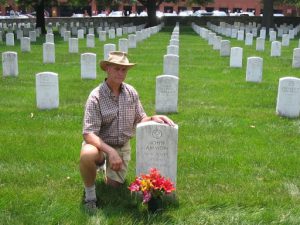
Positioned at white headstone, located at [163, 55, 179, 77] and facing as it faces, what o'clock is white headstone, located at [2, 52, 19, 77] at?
white headstone, located at [2, 52, 19, 77] is roughly at 3 o'clock from white headstone, located at [163, 55, 179, 77].

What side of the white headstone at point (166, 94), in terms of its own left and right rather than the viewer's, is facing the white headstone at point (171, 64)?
back

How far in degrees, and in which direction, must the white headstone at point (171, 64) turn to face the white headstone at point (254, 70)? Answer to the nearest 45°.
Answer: approximately 90° to its left

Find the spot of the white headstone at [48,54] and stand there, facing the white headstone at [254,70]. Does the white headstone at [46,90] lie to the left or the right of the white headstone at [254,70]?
right

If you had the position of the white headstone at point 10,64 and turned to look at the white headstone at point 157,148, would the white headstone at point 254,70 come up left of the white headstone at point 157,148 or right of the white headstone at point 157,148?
left

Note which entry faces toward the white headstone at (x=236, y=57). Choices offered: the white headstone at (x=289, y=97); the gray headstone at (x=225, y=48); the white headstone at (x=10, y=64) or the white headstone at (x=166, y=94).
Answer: the gray headstone at (x=225, y=48)

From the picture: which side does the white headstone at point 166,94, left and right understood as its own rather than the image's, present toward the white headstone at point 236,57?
back

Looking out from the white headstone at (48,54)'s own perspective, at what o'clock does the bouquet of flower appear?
The bouquet of flower is roughly at 12 o'clock from the white headstone.

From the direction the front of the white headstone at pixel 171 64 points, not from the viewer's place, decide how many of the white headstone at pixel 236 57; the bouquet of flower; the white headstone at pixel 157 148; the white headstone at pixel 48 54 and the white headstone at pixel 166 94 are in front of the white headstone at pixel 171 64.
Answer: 3

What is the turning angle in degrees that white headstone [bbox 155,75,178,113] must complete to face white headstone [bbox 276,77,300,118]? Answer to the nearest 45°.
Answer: approximately 90° to its left

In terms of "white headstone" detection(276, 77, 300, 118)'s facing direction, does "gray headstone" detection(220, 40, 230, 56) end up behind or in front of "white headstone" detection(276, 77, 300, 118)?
behind

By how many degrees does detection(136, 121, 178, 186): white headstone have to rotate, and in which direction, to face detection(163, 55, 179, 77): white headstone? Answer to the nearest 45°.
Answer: approximately 180°

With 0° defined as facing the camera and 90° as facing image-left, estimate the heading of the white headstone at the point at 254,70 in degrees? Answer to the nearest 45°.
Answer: approximately 0°
